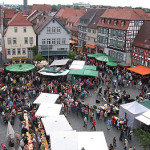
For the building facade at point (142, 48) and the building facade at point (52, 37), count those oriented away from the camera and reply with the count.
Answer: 0

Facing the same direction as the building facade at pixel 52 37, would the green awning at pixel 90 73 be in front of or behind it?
in front

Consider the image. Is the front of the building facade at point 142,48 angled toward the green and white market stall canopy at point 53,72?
yes

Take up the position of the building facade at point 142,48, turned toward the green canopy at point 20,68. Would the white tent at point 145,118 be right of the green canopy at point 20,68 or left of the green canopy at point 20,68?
left

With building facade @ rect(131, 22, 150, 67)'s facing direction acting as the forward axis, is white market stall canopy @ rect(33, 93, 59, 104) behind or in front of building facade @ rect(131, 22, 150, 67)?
in front

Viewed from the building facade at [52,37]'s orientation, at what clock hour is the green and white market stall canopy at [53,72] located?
The green and white market stall canopy is roughly at 12 o'clock from the building facade.

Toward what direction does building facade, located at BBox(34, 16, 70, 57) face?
toward the camera

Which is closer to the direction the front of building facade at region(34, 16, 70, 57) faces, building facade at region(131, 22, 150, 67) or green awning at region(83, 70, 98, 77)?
the green awning

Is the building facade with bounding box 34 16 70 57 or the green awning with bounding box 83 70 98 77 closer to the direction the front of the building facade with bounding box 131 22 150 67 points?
the green awning

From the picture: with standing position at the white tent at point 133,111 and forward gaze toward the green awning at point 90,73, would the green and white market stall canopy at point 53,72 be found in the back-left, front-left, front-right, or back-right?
front-left

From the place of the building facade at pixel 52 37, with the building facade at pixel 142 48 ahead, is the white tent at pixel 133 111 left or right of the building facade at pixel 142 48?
right

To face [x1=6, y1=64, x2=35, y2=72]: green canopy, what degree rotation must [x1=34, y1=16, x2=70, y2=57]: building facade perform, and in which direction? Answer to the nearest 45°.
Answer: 0° — it already faces it

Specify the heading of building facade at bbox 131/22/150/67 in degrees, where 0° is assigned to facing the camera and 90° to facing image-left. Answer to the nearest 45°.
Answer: approximately 45°

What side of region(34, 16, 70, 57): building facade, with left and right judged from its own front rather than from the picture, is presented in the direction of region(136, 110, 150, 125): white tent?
front

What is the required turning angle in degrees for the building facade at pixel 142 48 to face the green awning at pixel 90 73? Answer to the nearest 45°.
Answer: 0° — it already faces it

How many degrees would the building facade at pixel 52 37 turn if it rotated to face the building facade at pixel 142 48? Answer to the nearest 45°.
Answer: approximately 45° to its left

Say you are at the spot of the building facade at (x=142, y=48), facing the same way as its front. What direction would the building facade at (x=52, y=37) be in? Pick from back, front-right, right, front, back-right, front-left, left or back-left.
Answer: front-right

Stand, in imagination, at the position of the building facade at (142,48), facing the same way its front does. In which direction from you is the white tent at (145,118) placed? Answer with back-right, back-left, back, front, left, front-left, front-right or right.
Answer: front-left
